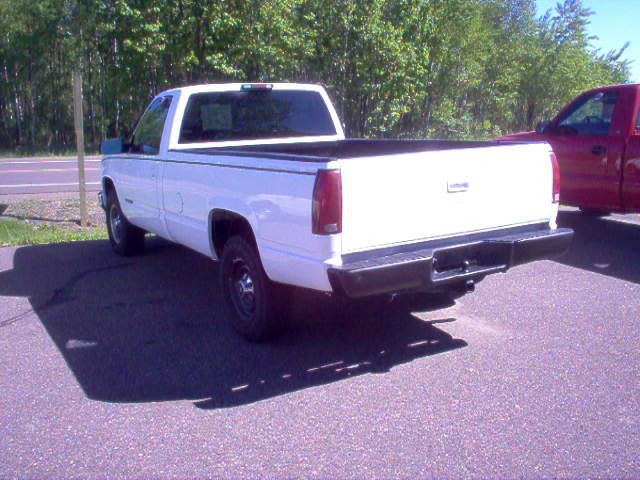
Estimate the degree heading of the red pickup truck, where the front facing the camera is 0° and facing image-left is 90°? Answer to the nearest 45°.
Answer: approximately 90°

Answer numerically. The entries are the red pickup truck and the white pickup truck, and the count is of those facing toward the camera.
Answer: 0

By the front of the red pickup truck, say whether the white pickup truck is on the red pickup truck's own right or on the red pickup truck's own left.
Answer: on the red pickup truck's own left

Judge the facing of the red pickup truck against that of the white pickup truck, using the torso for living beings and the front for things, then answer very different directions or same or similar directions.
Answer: same or similar directions

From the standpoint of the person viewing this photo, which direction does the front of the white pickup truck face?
facing away from the viewer and to the left of the viewer

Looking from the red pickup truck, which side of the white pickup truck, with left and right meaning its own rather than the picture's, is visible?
right
